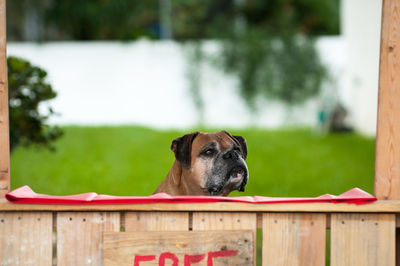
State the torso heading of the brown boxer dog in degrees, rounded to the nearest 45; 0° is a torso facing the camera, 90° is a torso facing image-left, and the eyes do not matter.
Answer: approximately 315°

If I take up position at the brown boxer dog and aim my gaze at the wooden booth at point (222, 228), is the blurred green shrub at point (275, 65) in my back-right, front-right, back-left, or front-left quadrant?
back-left

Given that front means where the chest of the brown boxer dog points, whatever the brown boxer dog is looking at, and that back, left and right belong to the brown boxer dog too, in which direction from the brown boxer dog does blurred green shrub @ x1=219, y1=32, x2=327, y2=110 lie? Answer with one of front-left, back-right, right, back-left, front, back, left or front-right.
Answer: back-left

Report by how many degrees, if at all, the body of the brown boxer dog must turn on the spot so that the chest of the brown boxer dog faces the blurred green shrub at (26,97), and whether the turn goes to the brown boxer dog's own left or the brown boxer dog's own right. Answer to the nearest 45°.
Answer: approximately 180°
